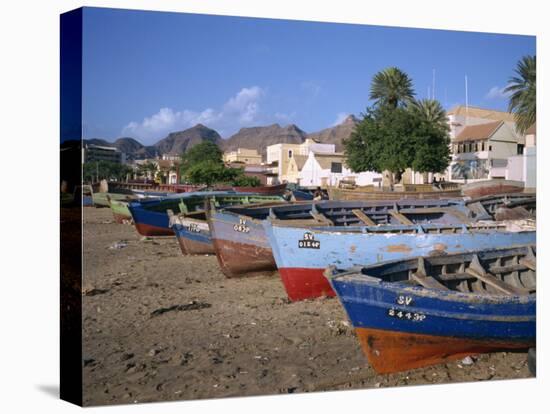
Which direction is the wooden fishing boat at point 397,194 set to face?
to the viewer's left

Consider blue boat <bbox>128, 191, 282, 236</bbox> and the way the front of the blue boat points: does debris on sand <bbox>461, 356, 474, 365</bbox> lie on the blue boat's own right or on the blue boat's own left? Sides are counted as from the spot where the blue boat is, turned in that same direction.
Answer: on the blue boat's own left

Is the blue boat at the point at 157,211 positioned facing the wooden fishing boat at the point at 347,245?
no

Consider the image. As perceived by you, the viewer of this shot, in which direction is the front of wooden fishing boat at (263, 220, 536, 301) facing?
facing the viewer and to the left of the viewer

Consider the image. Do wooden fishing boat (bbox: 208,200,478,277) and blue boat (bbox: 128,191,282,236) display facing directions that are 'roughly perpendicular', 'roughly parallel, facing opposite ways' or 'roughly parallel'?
roughly parallel

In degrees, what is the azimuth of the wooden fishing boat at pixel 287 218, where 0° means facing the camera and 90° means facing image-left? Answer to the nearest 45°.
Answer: approximately 45°

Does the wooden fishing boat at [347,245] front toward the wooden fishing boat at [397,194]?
no

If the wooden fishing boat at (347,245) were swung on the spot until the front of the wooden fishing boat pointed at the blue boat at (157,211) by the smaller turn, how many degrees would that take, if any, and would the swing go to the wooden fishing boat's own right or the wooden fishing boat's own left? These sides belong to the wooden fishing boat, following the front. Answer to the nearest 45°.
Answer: approximately 90° to the wooden fishing boat's own right

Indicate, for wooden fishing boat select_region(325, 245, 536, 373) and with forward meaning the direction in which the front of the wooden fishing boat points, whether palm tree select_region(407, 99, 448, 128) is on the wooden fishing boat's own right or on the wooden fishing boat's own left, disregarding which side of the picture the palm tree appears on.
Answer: on the wooden fishing boat's own right

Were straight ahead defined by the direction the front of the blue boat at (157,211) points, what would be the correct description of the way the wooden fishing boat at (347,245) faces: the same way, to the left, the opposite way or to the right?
the same way
